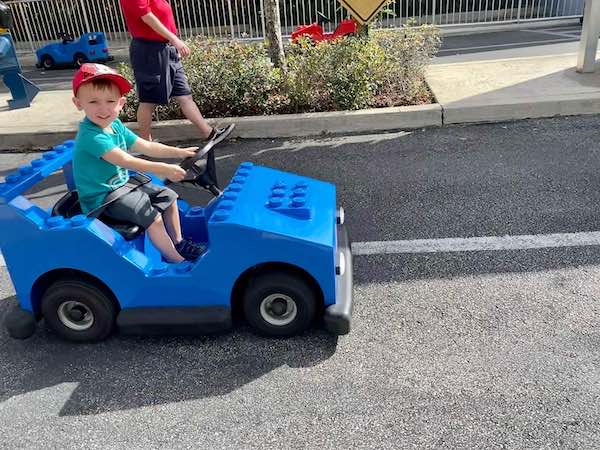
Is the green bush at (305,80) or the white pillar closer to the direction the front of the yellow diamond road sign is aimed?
the green bush

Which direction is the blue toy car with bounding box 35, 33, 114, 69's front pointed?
to the viewer's left

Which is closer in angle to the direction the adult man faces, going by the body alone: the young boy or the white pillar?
the white pillar

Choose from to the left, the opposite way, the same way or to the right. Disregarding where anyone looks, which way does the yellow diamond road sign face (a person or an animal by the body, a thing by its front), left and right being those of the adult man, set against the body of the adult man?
to the right

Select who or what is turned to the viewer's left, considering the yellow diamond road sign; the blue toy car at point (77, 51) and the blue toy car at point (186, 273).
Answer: the blue toy car at point (77, 51)

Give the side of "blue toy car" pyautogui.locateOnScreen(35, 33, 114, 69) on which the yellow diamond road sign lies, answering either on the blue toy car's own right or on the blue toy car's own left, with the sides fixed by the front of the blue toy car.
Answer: on the blue toy car's own left

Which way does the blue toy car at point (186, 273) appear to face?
to the viewer's right

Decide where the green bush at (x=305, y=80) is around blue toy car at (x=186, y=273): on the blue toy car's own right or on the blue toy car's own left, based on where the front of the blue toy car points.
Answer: on the blue toy car's own left

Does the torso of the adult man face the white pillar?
yes

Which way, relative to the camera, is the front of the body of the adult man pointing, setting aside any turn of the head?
to the viewer's right
